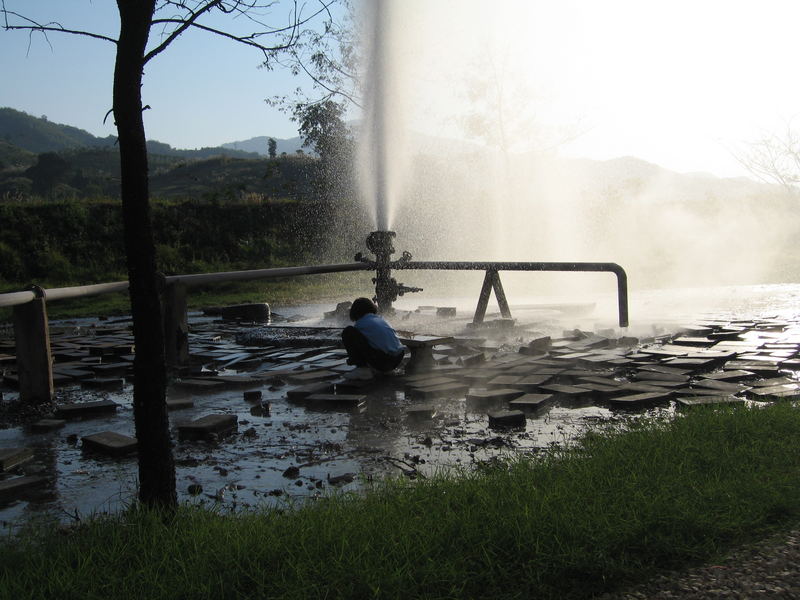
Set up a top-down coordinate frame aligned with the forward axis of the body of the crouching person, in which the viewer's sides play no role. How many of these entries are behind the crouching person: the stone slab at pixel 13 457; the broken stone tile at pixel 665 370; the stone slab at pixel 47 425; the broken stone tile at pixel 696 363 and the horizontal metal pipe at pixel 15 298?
2

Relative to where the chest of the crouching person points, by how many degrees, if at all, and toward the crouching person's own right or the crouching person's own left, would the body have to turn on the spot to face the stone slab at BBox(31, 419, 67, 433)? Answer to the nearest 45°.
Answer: approximately 45° to the crouching person's own left

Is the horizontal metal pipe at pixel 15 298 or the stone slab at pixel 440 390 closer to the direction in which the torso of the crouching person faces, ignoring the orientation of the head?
the horizontal metal pipe
